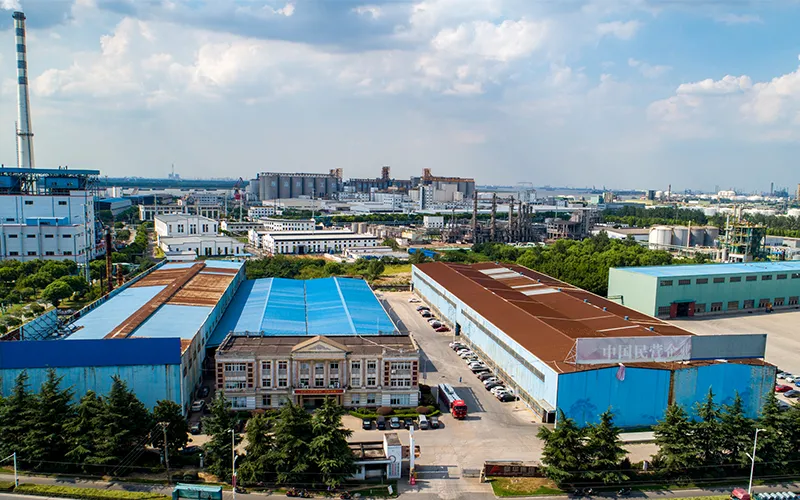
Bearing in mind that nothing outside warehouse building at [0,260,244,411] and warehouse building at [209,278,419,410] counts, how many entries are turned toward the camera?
2

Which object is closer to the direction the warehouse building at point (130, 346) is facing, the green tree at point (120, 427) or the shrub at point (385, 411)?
the green tree

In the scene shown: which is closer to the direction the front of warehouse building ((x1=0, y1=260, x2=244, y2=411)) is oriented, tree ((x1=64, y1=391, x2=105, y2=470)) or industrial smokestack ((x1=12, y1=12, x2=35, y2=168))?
the tree

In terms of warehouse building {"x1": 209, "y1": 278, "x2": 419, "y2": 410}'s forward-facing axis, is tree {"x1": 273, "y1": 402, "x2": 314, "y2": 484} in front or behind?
in front

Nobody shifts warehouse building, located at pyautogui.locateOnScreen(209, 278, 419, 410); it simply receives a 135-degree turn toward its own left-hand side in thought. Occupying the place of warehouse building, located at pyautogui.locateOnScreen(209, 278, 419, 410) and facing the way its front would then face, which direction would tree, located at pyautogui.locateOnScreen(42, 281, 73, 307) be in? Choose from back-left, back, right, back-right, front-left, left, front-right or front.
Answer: left

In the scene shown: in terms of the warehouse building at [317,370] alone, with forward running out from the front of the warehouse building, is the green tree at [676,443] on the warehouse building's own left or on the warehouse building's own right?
on the warehouse building's own left

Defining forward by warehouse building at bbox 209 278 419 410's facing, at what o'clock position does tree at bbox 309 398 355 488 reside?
The tree is roughly at 12 o'clock from the warehouse building.

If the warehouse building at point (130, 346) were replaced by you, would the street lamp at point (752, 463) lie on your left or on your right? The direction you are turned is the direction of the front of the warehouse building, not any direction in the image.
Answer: on your left

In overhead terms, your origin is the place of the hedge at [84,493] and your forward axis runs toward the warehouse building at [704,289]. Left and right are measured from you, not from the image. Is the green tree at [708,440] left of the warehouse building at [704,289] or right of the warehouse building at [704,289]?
right

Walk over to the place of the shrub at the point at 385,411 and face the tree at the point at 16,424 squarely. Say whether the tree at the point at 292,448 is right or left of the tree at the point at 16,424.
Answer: left

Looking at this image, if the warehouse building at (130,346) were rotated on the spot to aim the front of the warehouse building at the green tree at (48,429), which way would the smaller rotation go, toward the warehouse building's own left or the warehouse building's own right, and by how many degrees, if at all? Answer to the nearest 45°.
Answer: approximately 45° to the warehouse building's own right

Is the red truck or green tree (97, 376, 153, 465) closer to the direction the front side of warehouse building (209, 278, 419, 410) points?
the green tree

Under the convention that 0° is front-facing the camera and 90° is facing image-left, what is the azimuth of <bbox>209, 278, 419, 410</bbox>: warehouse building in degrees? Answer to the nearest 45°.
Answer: approximately 0°

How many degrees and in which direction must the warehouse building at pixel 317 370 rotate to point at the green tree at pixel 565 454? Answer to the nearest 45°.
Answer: approximately 45° to its left

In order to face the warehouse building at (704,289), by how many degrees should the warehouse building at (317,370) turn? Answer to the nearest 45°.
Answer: approximately 135° to its left
